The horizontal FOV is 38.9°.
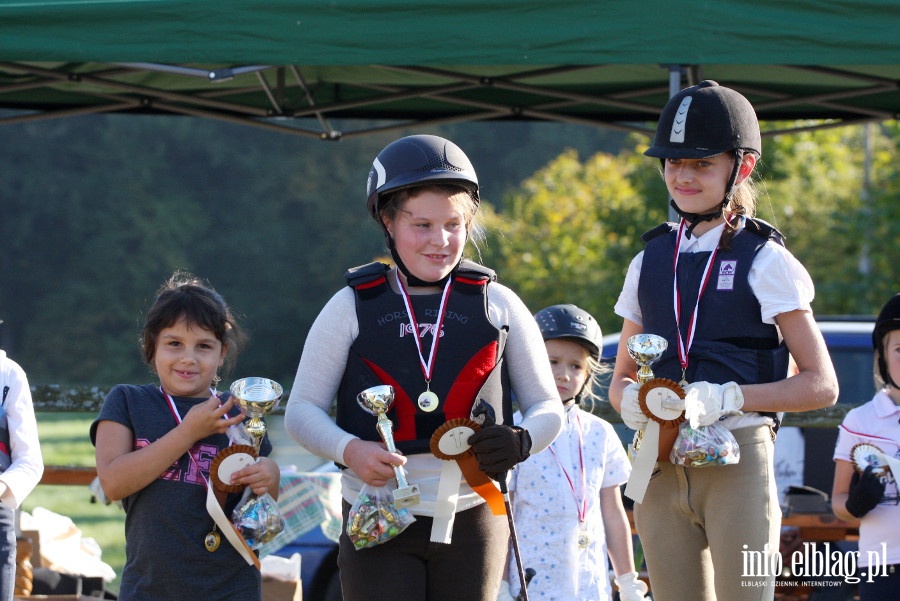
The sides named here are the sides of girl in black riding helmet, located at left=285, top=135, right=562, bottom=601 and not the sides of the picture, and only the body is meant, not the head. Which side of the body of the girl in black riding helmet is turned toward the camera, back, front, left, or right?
front

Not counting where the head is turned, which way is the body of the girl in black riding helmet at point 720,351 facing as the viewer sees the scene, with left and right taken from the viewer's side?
facing the viewer and to the left of the viewer

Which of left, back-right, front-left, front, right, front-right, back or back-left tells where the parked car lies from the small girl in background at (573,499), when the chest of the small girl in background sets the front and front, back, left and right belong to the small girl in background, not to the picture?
back-left

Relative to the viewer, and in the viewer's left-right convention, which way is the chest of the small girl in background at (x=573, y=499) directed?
facing the viewer

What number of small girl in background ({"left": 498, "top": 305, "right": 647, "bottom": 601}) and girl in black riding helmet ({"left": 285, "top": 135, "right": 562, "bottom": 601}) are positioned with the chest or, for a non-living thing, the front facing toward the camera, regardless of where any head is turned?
2

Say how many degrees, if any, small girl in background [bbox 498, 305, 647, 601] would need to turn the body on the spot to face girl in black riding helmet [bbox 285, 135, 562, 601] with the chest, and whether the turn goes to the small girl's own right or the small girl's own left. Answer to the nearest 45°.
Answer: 0° — they already face them

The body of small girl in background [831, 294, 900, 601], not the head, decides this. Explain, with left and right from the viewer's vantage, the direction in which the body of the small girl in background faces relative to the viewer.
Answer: facing the viewer and to the right of the viewer

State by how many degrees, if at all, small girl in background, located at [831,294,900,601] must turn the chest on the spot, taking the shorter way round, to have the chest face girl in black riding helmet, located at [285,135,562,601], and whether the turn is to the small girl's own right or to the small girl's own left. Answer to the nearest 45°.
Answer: approximately 90° to the small girl's own right

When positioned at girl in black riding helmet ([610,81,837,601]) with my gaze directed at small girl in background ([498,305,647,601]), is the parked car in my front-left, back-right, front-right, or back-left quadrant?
front-right

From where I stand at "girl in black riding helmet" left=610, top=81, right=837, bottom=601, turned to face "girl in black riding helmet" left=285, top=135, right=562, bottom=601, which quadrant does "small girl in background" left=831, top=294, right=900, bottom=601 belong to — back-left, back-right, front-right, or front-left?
back-right
